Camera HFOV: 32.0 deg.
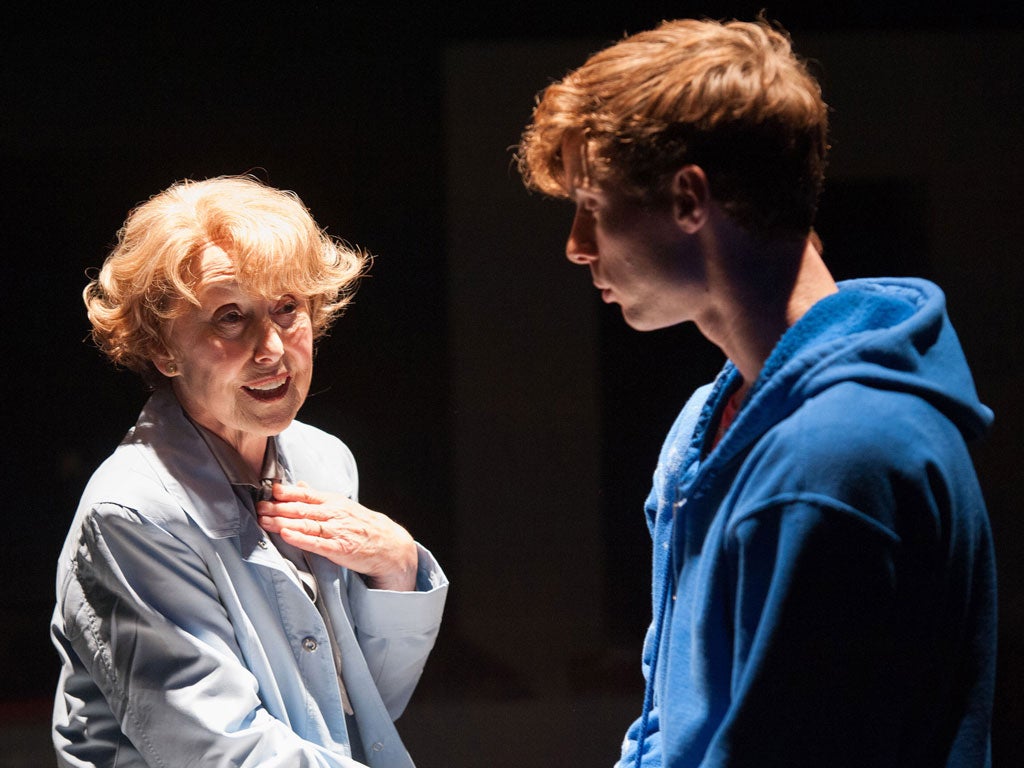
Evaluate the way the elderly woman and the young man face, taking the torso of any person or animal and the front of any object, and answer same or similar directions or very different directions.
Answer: very different directions

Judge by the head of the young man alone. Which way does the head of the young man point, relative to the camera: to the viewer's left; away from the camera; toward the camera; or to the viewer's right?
to the viewer's left

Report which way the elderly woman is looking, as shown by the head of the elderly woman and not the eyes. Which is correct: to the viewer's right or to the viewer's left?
to the viewer's right

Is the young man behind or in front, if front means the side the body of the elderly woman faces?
in front

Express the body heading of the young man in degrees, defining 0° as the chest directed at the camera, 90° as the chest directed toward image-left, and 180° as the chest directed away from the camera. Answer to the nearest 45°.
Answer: approximately 90°

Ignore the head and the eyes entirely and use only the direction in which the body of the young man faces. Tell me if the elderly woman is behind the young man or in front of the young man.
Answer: in front

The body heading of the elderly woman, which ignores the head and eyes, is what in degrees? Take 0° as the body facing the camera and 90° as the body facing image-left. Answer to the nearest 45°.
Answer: approximately 315°

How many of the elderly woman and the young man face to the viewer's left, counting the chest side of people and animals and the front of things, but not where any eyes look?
1
